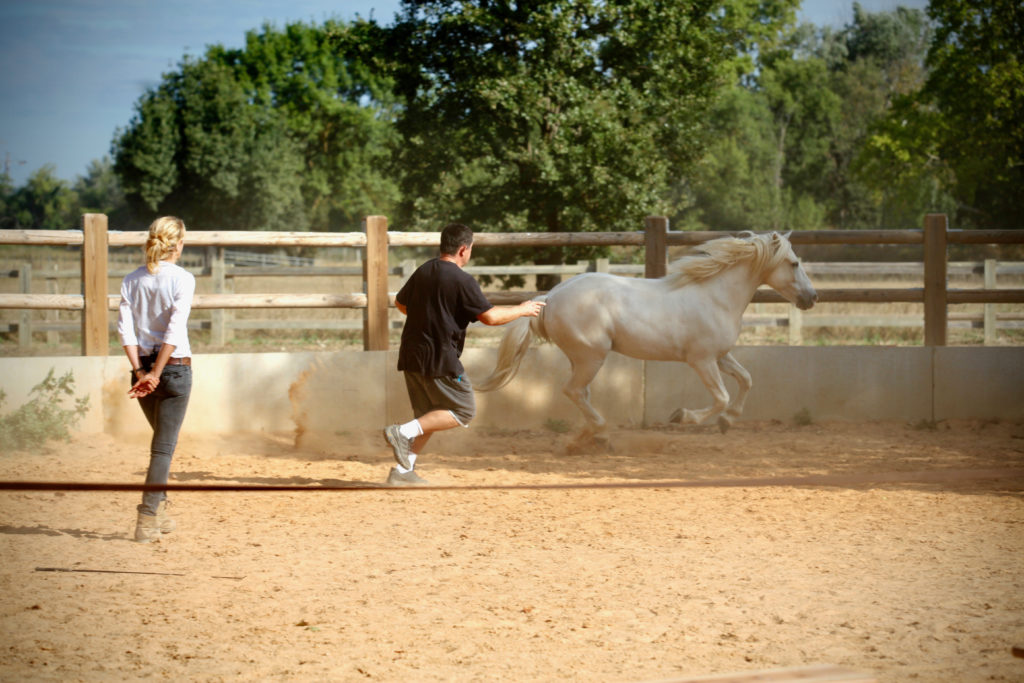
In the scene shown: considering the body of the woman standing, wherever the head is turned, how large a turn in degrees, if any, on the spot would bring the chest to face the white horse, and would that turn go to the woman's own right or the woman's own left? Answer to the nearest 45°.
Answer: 0° — they already face it

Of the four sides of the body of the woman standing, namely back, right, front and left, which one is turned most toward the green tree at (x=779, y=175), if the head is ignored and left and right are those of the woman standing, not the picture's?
front

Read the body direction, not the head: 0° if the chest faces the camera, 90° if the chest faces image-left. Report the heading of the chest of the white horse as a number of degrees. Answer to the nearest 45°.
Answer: approximately 270°

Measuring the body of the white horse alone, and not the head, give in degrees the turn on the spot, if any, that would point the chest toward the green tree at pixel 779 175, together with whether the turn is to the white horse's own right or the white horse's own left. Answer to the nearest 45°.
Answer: approximately 90° to the white horse's own left

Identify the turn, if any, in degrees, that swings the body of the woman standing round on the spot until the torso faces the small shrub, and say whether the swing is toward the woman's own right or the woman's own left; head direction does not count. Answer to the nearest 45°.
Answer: approximately 45° to the woman's own left

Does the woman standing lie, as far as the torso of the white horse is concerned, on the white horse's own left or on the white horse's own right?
on the white horse's own right

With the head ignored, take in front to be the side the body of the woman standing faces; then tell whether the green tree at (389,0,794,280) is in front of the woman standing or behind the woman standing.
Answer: in front

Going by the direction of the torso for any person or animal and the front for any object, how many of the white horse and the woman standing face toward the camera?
0

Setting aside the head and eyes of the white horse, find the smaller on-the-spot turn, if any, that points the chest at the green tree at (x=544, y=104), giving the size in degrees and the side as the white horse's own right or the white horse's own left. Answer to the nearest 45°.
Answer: approximately 90° to the white horse's own left

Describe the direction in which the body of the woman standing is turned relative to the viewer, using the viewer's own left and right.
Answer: facing away from the viewer and to the right of the viewer

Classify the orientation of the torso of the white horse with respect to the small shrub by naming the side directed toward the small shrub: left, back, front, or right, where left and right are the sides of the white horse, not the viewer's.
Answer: back

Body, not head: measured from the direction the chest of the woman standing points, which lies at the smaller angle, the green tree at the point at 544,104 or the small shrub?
the green tree
